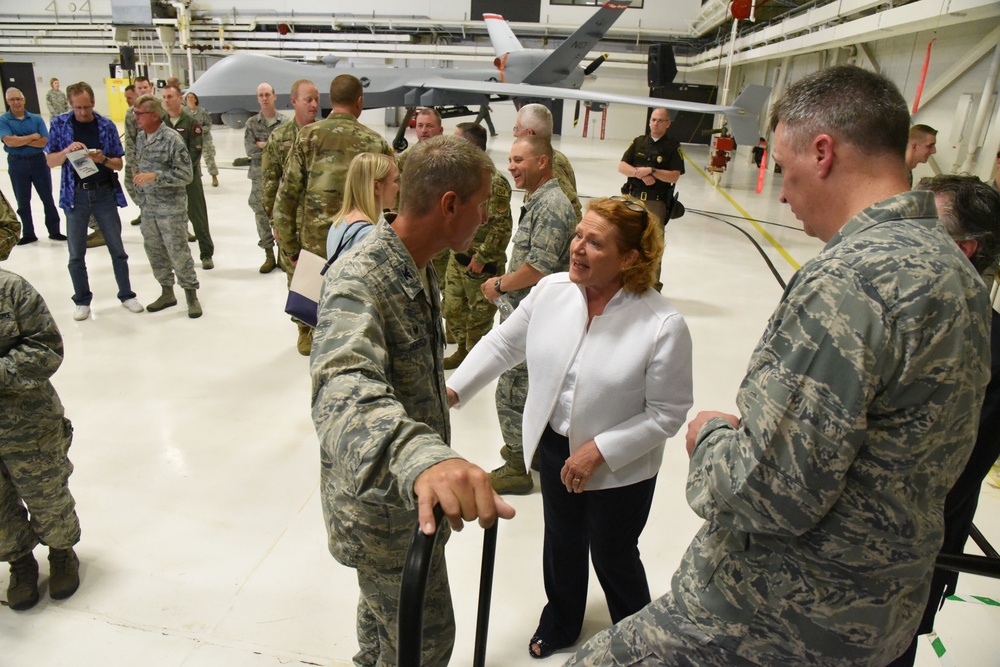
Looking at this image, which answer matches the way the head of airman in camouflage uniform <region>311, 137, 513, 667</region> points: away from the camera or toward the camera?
away from the camera

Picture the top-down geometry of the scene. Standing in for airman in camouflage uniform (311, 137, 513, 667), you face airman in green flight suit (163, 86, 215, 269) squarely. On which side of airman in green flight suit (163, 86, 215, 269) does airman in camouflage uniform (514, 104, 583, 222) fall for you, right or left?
right

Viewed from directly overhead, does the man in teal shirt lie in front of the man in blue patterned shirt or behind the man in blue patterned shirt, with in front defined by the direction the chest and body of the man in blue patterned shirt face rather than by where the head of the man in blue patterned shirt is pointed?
behind

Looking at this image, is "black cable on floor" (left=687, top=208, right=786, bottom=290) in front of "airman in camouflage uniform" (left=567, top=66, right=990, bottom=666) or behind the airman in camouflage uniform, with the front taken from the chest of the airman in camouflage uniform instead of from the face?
in front

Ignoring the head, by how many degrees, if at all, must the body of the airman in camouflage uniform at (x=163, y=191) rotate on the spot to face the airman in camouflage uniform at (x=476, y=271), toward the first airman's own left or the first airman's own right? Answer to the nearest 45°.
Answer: approximately 90° to the first airman's own left

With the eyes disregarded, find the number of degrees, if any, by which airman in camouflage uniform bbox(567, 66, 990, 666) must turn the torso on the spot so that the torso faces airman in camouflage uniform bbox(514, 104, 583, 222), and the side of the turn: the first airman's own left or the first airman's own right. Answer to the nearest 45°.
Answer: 0° — they already face them
